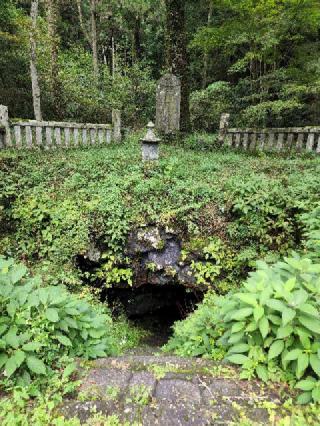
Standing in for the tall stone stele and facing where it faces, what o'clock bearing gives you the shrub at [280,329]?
The shrub is roughly at 12 o'clock from the tall stone stele.

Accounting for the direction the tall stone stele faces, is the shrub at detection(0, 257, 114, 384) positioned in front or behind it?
in front

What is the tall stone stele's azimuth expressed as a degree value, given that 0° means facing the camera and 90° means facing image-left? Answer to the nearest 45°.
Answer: approximately 0°

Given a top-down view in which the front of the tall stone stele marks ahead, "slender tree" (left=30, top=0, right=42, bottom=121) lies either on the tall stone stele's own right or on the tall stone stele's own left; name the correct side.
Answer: on the tall stone stele's own right

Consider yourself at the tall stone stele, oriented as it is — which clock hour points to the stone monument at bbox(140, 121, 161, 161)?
The stone monument is roughly at 12 o'clock from the tall stone stele.

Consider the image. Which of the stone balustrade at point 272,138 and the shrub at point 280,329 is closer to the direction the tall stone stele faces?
the shrub

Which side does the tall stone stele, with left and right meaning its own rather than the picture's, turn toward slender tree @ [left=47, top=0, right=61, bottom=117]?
right

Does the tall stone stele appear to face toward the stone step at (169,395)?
yes

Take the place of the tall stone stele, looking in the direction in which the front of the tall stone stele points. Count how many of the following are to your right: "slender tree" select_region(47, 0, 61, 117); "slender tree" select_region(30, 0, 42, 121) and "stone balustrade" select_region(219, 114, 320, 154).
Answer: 2
